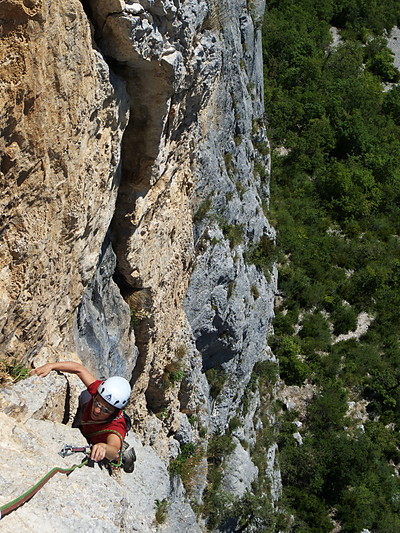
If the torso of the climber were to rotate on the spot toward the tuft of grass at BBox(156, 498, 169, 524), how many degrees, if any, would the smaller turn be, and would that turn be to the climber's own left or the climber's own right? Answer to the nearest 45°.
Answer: approximately 180°

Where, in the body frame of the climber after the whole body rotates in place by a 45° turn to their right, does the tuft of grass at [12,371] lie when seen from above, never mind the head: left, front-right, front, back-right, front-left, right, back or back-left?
front

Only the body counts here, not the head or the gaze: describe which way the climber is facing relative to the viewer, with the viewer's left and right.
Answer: facing the viewer and to the left of the viewer
